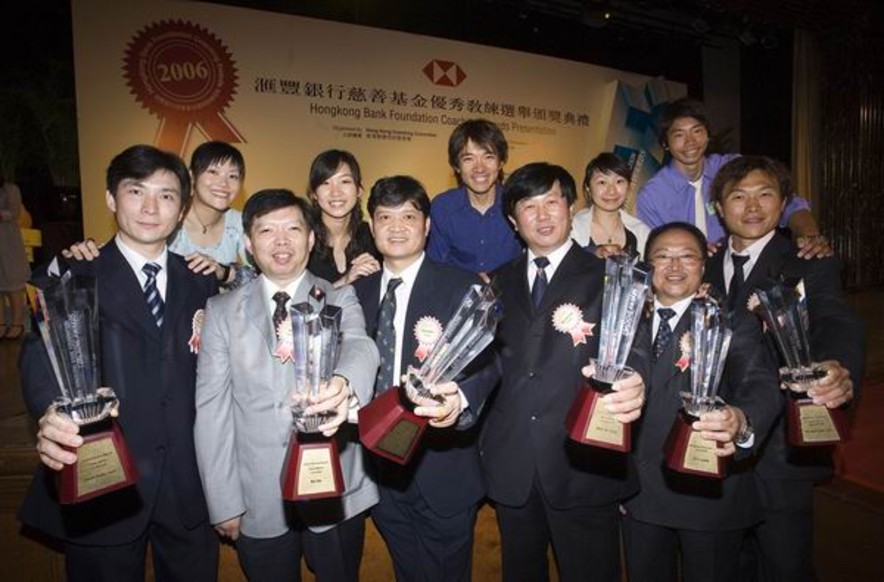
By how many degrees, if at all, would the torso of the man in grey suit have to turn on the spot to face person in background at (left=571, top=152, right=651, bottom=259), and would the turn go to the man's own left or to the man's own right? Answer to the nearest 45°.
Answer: approximately 135° to the man's own left

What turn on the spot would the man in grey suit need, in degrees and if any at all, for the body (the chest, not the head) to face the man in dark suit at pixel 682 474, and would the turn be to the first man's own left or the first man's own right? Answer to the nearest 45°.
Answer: approximately 90° to the first man's own left

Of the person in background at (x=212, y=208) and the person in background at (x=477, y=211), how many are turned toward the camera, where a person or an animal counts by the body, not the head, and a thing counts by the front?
2

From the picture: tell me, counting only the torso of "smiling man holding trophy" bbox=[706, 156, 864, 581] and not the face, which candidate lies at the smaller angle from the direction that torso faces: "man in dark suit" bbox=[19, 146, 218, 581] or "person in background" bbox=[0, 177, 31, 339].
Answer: the man in dark suit

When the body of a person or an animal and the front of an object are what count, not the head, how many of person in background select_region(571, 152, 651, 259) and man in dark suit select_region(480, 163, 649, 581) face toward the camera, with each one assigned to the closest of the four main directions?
2

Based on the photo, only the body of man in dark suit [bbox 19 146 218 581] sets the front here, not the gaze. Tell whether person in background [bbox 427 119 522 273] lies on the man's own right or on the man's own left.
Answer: on the man's own left

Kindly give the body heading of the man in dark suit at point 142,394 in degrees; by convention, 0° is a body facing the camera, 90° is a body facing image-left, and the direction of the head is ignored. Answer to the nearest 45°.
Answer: approximately 0°

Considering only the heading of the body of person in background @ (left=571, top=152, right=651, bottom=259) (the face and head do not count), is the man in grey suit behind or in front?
in front
